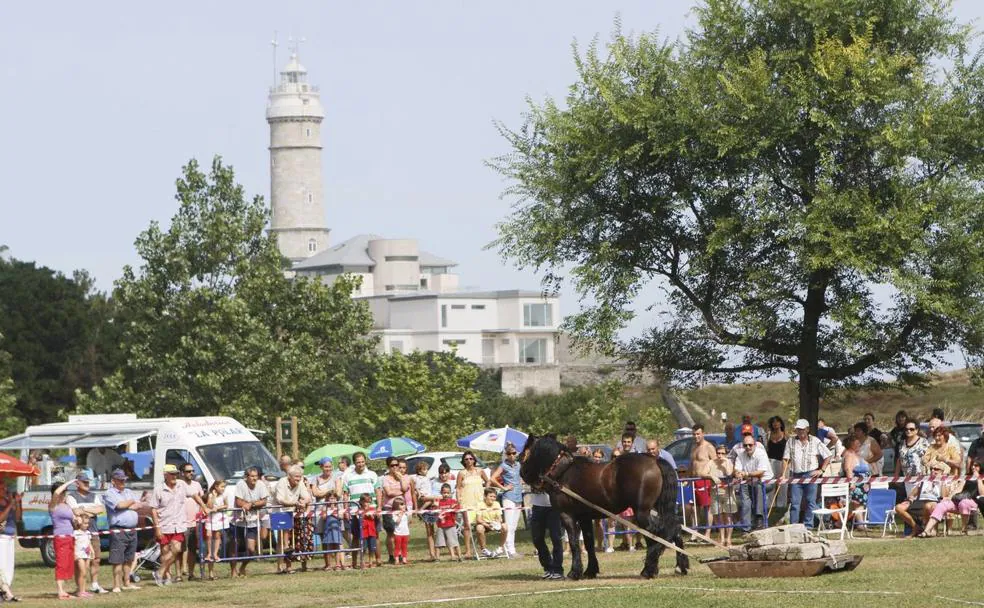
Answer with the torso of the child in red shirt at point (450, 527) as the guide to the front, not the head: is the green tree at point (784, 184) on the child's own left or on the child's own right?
on the child's own left

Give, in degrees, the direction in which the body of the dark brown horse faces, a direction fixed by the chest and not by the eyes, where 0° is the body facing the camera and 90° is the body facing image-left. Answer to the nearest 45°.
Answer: approximately 90°

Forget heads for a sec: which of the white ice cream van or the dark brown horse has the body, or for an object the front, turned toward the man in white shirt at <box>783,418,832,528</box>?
the white ice cream van

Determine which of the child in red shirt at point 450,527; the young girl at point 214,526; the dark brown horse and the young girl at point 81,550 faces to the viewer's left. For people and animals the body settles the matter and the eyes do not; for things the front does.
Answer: the dark brown horse

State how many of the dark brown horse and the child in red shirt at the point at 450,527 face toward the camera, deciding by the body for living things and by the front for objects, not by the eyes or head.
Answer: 1

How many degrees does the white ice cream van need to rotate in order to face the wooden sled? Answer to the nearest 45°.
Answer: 0° — it already faces it

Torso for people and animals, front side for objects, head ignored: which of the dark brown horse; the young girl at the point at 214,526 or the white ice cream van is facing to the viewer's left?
the dark brown horse

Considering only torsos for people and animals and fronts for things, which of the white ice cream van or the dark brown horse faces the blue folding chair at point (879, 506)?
the white ice cream van

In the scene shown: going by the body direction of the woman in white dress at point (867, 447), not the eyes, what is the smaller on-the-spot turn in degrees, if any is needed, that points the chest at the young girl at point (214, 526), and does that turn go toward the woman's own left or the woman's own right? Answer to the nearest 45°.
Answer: approximately 45° to the woman's own right
